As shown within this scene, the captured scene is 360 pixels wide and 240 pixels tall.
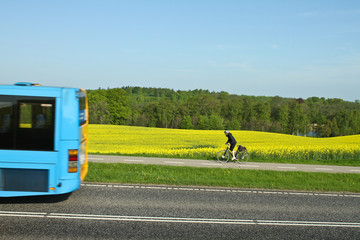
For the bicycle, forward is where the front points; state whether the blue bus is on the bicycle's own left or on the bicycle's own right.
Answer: on the bicycle's own left

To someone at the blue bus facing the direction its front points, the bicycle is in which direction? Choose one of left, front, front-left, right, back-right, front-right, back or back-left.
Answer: back-right

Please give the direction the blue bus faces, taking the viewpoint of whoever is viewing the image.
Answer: facing to the left of the viewer

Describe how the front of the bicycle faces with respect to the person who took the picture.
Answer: facing to the left of the viewer

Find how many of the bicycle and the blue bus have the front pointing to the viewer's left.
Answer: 2
